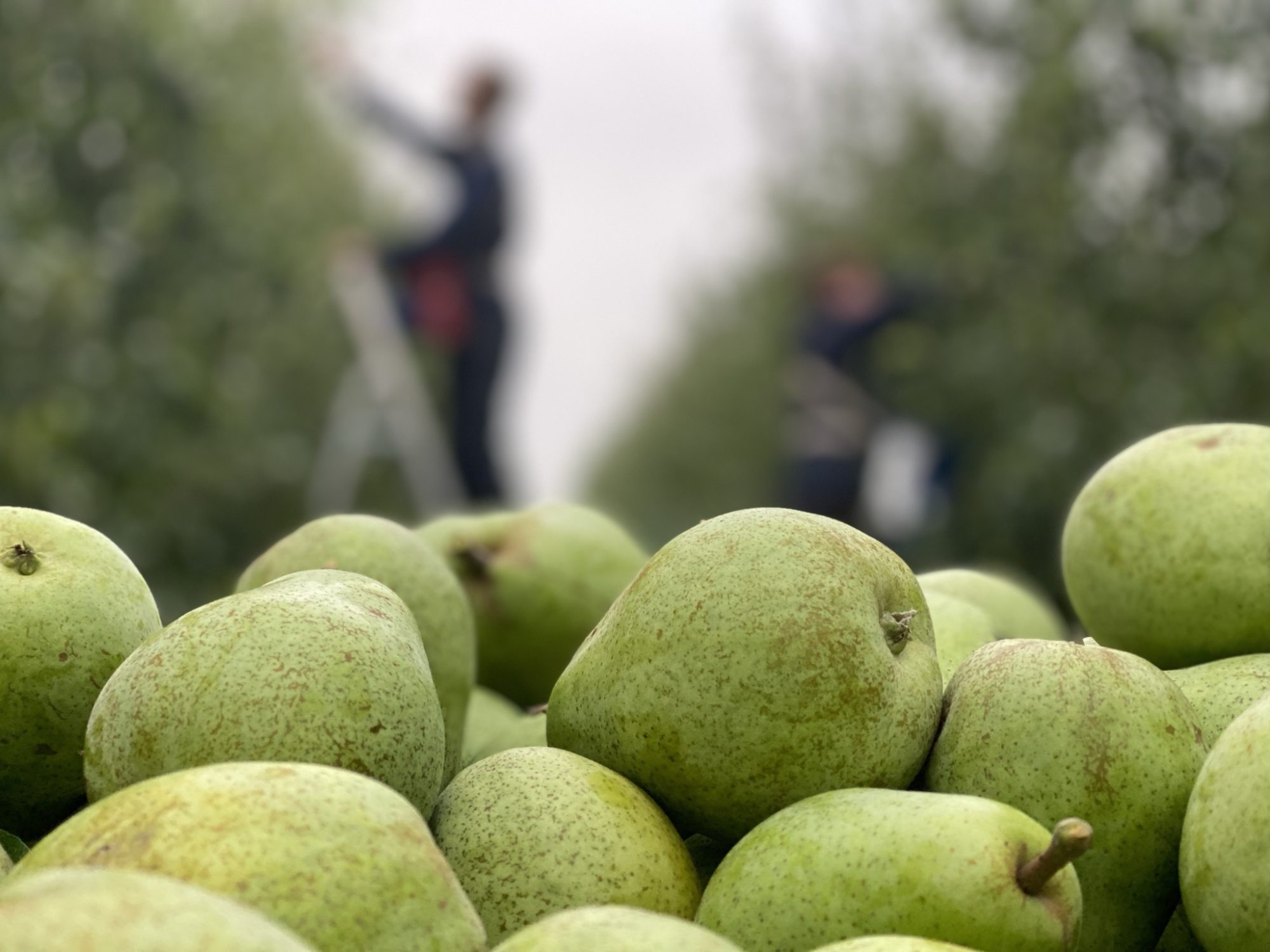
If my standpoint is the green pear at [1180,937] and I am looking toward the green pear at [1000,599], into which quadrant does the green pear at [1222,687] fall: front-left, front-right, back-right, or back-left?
front-right

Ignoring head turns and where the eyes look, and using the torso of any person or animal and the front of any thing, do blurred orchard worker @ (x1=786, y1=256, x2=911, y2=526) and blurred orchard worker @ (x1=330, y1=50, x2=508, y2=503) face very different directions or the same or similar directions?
very different directions

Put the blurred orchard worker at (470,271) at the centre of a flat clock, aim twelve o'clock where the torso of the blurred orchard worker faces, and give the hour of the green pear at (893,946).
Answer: The green pear is roughly at 9 o'clock from the blurred orchard worker.

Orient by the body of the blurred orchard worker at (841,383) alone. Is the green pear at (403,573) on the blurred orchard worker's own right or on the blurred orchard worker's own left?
on the blurred orchard worker's own right

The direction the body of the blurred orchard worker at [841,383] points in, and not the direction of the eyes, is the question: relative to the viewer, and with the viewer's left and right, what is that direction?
facing to the right of the viewer

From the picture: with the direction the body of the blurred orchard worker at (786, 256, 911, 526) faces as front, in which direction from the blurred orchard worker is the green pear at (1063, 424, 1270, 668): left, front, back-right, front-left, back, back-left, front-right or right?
right

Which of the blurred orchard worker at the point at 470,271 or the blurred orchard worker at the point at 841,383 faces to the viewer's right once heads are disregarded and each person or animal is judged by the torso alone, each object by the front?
the blurred orchard worker at the point at 841,383

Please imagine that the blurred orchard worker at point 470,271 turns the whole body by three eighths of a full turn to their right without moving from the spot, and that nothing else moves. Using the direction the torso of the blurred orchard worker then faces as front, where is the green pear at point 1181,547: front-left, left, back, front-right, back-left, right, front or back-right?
back-right

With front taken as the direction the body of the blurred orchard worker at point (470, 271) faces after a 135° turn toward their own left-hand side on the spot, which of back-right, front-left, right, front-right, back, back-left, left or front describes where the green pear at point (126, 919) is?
front-right

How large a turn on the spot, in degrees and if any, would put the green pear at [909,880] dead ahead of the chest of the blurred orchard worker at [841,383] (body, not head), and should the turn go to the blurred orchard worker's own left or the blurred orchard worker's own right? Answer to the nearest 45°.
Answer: approximately 90° to the blurred orchard worker's own right

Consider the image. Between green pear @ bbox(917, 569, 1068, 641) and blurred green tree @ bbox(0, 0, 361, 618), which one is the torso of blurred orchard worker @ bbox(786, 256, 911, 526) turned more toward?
the green pear

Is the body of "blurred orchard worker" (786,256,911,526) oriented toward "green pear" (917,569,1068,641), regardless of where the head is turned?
no

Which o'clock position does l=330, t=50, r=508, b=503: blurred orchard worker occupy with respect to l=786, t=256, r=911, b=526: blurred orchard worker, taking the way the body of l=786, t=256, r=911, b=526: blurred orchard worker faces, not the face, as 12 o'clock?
l=330, t=50, r=508, b=503: blurred orchard worker is roughly at 5 o'clock from l=786, t=256, r=911, b=526: blurred orchard worker.

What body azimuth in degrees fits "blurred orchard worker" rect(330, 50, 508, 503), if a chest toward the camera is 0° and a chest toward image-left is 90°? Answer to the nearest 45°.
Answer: approximately 90°

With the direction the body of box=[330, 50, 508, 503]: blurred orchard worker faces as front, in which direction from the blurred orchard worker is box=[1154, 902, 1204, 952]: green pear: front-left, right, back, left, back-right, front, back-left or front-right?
left
